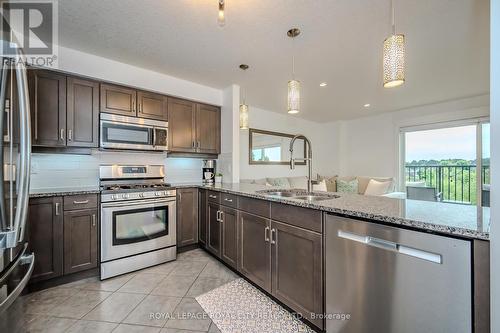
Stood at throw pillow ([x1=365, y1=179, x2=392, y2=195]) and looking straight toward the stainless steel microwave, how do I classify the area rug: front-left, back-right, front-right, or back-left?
front-left

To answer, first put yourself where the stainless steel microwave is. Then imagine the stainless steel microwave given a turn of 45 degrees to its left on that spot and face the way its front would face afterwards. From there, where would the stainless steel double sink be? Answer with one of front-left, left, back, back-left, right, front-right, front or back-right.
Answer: front

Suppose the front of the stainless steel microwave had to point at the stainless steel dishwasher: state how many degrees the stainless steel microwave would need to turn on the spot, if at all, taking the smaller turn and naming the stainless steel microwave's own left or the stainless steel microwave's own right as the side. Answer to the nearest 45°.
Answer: approximately 45° to the stainless steel microwave's own left

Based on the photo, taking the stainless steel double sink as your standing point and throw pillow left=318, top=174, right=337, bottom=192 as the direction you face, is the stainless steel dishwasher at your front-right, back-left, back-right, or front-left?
back-right

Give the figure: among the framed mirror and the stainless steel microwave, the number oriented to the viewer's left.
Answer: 0

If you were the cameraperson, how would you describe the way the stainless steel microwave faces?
facing the viewer

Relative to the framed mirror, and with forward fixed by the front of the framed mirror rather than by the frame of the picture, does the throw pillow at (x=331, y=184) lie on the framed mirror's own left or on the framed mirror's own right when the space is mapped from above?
on the framed mirror's own left

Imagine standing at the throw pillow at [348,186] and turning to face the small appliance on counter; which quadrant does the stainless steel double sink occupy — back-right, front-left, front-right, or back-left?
front-left

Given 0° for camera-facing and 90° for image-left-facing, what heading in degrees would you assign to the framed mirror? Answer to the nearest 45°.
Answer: approximately 315°

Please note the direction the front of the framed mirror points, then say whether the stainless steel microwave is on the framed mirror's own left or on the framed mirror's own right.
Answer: on the framed mirror's own right

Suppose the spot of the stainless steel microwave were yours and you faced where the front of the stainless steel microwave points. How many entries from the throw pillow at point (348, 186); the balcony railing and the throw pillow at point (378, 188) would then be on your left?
3

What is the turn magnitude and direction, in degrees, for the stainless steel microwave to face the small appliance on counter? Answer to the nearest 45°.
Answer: approximately 90° to its left

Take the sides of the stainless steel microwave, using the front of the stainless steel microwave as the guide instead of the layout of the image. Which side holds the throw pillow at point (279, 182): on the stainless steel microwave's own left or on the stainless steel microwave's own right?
on the stainless steel microwave's own left

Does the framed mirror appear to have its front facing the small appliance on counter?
no

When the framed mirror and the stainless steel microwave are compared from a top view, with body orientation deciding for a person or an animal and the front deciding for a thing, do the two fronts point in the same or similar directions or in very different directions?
same or similar directions

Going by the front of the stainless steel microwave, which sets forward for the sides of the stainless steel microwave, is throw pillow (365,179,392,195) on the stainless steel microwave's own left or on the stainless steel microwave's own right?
on the stainless steel microwave's own left

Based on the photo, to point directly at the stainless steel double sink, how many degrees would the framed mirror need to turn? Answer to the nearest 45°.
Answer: approximately 45° to its right

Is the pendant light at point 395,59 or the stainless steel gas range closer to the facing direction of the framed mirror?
the pendant light

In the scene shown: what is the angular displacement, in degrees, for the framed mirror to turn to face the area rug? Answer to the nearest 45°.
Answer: approximately 45° to its right
